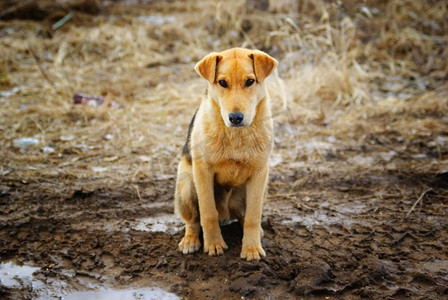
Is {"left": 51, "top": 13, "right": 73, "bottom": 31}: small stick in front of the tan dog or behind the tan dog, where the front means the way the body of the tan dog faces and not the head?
behind

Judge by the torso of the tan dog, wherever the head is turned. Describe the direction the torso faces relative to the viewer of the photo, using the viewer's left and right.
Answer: facing the viewer
